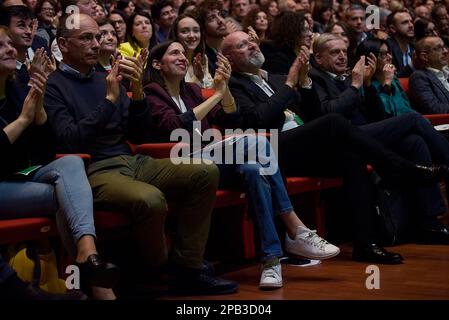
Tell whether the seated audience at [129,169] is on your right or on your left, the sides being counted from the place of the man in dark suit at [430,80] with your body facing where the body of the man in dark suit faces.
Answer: on your right

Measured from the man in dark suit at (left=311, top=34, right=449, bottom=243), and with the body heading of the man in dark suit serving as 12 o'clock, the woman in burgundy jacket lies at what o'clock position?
The woman in burgundy jacket is roughly at 3 o'clock from the man in dark suit.

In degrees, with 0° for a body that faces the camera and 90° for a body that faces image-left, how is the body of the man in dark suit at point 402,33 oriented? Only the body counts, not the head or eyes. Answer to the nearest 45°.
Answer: approximately 315°

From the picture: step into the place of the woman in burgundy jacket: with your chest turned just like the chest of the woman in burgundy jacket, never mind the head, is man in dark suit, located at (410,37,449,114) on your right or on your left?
on your left

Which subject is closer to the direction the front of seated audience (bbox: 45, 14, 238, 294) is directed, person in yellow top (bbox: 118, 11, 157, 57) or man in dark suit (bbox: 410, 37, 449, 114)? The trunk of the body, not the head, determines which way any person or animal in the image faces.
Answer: the man in dark suit

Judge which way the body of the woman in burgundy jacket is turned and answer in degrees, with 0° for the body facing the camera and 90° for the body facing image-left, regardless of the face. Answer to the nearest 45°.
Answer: approximately 315°

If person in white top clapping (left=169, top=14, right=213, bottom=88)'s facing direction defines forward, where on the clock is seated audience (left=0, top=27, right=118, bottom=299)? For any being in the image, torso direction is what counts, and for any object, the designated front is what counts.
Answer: seated audience (left=0, top=27, right=118, bottom=299) is roughly at 2 o'clock from person in white top clapping (left=169, top=14, right=213, bottom=88).

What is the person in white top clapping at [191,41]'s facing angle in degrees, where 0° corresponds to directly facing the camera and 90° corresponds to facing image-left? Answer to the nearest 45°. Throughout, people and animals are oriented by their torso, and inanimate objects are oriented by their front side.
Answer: approximately 315°

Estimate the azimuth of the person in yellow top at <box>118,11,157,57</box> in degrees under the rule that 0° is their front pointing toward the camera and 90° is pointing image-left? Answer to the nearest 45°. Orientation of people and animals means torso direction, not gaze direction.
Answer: approximately 315°

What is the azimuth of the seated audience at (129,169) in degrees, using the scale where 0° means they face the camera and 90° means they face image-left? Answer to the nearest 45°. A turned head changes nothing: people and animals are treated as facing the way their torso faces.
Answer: approximately 315°

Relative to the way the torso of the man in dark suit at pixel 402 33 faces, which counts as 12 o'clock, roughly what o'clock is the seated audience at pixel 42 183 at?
The seated audience is roughly at 2 o'clock from the man in dark suit.
